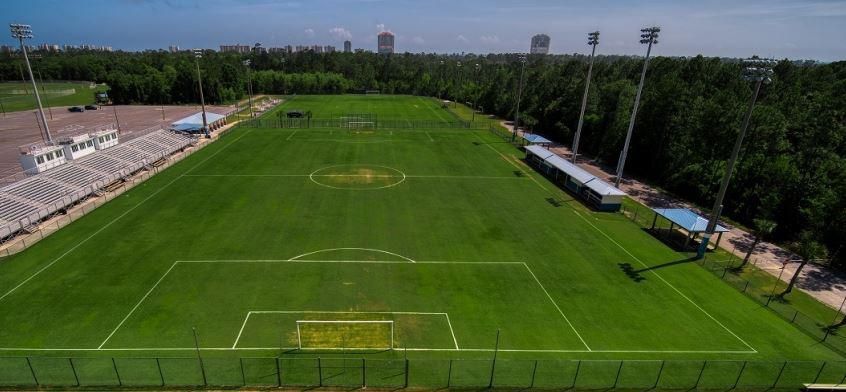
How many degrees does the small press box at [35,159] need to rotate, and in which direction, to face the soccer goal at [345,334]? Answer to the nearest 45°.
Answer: approximately 45° to its right

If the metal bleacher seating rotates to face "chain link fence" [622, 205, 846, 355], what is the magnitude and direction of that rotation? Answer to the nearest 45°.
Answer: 0° — it already faces it

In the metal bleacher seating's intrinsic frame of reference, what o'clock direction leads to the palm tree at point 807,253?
The palm tree is roughly at 12 o'clock from the metal bleacher seating.

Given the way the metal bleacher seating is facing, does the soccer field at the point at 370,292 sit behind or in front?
in front

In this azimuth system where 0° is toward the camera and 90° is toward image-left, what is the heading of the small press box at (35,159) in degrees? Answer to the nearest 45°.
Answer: approximately 315°

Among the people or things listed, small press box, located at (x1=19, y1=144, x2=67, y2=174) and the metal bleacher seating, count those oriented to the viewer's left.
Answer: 0

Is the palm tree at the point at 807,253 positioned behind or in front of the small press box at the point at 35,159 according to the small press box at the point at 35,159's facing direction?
in front

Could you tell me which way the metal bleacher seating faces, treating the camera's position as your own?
facing the viewer and to the right of the viewer

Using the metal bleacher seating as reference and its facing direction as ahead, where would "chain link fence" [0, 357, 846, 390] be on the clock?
The chain link fence is roughly at 1 o'clock from the metal bleacher seating.

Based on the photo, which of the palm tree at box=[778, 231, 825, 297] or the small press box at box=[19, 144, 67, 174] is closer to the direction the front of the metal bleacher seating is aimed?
the palm tree

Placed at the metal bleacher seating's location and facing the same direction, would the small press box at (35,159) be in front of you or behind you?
behind

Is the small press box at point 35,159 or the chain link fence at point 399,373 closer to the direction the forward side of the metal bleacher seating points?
the chain link fence
